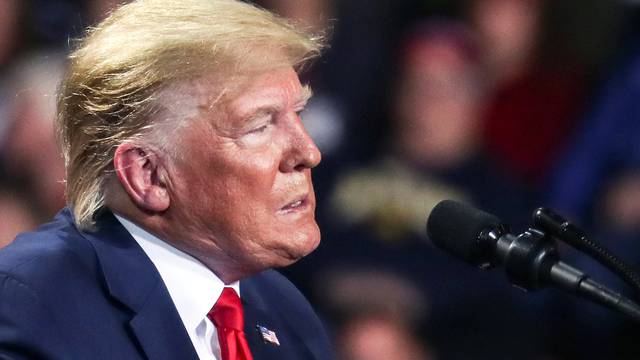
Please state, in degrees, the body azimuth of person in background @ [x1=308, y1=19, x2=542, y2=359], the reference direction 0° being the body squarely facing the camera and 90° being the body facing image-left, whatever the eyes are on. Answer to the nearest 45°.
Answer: approximately 0°

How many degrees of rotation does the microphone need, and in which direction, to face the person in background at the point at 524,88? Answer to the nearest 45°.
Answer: approximately 90° to its right

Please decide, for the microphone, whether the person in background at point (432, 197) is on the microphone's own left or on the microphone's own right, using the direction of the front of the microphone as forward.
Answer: on the microphone's own right

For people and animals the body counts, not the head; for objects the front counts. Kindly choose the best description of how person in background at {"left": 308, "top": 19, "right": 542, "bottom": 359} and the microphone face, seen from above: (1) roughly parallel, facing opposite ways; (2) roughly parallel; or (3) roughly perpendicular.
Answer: roughly perpendicular

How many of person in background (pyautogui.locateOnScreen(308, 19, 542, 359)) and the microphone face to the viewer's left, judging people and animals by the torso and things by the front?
1

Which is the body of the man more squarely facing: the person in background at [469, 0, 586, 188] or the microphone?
the microphone

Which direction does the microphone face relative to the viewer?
to the viewer's left

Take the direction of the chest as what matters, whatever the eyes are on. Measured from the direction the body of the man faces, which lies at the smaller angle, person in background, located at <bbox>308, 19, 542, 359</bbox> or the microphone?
the microphone

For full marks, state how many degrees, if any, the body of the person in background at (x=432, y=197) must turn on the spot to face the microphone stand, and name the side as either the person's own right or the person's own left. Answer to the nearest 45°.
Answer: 0° — they already face it

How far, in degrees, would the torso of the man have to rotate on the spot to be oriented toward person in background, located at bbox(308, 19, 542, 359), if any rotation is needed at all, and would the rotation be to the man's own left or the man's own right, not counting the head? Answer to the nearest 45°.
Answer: approximately 90° to the man's own left

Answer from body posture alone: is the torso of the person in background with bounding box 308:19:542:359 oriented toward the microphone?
yes
